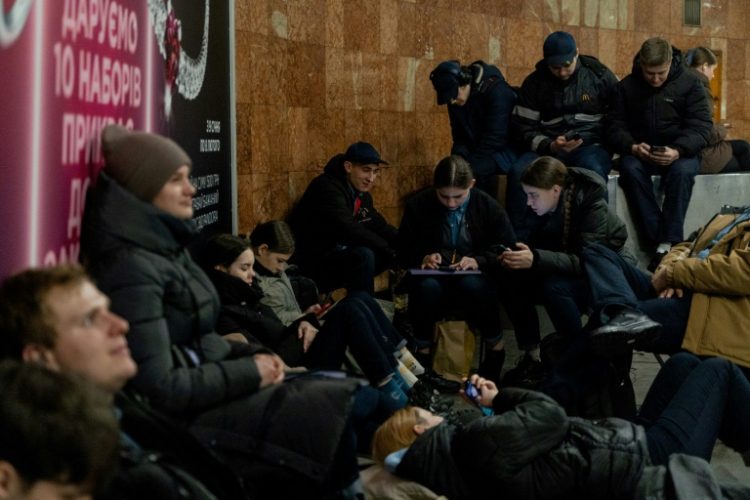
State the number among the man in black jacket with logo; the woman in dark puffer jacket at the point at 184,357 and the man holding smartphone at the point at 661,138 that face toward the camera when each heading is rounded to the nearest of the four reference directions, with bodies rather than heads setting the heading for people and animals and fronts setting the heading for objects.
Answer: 2

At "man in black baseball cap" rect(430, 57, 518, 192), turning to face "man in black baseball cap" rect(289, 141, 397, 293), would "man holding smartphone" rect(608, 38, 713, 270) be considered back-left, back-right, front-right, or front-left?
back-left

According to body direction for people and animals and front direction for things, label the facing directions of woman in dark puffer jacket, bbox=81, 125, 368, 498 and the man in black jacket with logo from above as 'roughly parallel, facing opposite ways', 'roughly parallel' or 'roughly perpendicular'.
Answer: roughly perpendicular

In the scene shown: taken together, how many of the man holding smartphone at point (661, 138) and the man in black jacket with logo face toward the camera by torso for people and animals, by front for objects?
2

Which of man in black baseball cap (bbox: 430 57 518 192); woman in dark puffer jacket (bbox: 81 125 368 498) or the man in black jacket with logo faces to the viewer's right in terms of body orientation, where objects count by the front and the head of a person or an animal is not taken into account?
the woman in dark puffer jacket

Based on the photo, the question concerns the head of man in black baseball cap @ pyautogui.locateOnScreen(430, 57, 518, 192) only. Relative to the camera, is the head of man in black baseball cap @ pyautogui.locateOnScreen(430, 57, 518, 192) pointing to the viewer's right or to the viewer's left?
to the viewer's left

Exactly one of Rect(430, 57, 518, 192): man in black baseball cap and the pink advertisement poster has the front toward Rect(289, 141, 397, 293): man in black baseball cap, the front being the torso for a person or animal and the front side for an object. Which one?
Rect(430, 57, 518, 192): man in black baseball cap

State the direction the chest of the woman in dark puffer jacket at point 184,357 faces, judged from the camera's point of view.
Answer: to the viewer's right

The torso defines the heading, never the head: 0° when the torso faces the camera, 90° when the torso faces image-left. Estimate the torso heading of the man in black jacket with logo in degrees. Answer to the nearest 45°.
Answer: approximately 0°

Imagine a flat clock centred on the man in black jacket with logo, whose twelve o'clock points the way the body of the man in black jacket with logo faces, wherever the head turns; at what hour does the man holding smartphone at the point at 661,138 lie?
The man holding smartphone is roughly at 9 o'clock from the man in black jacket with logo.

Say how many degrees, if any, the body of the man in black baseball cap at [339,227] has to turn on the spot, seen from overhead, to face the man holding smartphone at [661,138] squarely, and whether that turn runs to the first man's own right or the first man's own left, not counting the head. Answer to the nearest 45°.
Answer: approximately 45° to the first man's own left

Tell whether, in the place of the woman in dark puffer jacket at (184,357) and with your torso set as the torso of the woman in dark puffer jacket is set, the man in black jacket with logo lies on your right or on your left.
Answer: on your left
